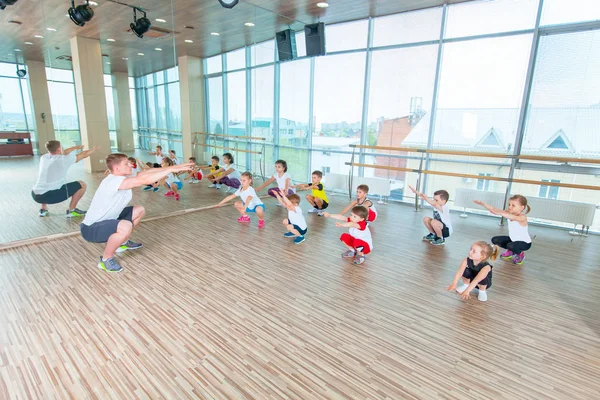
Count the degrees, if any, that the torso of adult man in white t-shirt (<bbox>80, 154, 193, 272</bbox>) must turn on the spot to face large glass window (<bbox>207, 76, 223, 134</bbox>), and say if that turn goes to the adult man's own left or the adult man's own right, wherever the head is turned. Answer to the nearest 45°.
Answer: approximately 45° to the adult man's own left

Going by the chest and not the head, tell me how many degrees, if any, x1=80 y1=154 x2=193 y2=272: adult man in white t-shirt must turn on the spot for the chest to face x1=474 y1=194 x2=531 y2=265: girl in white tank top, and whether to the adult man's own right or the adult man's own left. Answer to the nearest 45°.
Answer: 0° — they already face them

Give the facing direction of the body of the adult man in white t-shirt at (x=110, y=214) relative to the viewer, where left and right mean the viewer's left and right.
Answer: facing to the right of the viewer

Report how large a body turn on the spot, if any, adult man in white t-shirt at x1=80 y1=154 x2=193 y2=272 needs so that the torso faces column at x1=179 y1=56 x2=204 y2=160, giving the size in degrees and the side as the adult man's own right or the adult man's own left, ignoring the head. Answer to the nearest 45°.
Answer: approximately 45° to the adult man's own left
